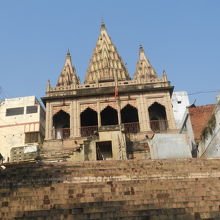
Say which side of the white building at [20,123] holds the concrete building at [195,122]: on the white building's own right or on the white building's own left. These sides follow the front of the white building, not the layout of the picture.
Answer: on the white building's own left

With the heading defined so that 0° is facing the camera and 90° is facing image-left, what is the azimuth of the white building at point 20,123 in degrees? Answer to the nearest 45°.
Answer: approximately 0°

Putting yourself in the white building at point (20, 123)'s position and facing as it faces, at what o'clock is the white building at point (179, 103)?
the white building at point (179, 103) is roughly at 9 o'clock from the white building at point (20, 123).

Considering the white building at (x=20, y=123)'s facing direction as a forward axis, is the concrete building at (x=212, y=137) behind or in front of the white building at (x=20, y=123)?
in front

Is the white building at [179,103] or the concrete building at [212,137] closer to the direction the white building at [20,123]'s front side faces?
the concrete building

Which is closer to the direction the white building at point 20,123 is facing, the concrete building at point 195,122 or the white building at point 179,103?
the concrete building

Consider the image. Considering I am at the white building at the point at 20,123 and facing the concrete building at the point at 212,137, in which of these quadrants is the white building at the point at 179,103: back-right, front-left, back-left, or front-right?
front-left
